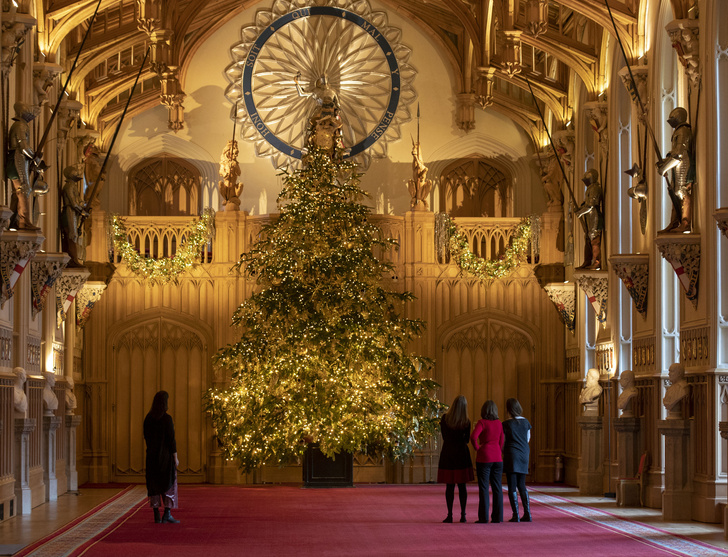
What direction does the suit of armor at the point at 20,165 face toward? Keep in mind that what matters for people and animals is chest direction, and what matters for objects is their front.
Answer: to the viewer's right

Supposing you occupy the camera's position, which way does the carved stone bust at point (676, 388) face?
facing to the left of the viewer

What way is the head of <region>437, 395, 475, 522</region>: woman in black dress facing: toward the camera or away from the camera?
away from the camera

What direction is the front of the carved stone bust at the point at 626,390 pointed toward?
to the viewer's left

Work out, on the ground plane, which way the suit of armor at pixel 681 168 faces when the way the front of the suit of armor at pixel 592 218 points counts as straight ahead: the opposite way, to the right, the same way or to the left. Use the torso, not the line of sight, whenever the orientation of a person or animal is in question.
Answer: the same way

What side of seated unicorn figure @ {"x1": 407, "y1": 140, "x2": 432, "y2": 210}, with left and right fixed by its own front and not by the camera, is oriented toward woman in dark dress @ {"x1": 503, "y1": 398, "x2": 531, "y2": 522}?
front

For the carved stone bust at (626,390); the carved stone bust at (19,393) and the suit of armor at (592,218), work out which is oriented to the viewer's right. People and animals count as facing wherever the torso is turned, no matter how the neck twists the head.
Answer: the carved stone bust at (19,393)

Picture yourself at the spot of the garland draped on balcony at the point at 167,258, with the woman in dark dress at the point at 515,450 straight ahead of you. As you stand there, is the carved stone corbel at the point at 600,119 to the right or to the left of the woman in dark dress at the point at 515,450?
left

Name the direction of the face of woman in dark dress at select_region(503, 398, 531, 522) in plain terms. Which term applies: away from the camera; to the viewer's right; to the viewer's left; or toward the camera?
away from the camera

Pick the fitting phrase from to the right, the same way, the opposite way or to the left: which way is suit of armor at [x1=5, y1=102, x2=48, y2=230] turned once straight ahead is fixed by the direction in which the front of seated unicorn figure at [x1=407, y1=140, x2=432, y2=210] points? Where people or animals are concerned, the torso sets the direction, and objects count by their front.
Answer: to the left

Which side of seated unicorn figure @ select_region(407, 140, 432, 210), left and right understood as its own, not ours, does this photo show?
front

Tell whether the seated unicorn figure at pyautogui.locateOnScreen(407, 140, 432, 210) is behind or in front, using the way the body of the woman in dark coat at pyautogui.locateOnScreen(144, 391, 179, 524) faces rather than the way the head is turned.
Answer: in front

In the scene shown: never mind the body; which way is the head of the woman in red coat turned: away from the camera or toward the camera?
away from the camera

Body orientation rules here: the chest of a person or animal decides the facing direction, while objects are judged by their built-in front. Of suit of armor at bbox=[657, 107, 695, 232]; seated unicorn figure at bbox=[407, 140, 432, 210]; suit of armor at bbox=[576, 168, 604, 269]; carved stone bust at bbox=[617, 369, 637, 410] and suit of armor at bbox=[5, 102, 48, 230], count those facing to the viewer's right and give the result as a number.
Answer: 1

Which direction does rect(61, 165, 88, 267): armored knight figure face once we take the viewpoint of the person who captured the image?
facing to the right of the viewer

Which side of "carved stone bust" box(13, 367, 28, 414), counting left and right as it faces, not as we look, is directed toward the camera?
right

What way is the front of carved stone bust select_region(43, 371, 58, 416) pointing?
to the viewer's right
